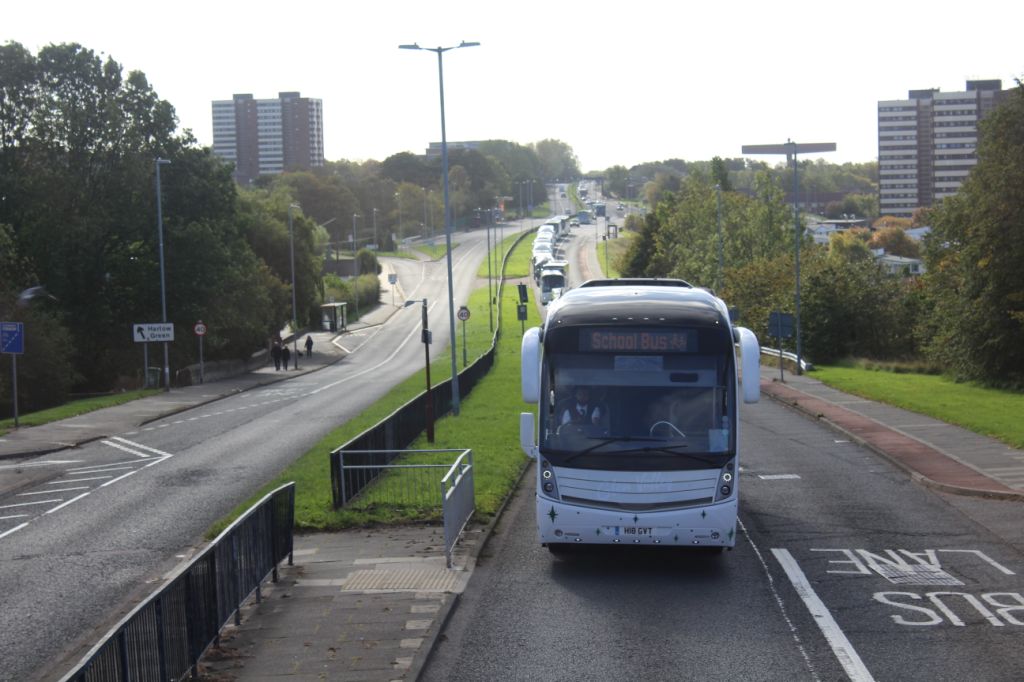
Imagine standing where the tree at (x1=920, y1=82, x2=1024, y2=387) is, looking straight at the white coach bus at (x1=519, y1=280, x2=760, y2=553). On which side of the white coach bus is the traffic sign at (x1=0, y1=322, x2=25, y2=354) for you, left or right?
right

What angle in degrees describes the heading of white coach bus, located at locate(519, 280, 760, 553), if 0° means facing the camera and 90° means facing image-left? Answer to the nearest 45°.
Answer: approximately 0°

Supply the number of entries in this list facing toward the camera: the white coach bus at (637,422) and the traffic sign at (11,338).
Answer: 2

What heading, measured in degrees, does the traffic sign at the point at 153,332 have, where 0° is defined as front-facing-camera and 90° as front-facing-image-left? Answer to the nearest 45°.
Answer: approximately 0°
